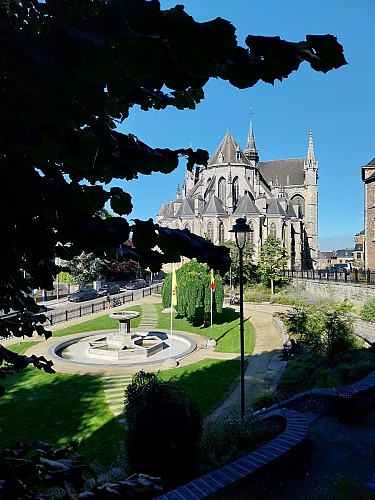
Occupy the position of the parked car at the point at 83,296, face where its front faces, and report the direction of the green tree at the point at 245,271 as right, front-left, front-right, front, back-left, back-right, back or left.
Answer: back-left

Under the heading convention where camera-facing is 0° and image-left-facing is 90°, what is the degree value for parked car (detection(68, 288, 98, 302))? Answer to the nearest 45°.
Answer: approximately 45°

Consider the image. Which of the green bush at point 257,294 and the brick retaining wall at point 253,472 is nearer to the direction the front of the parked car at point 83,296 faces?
the brick retaining wall

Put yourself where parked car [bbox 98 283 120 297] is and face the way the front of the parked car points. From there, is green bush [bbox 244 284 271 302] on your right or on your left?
on your left

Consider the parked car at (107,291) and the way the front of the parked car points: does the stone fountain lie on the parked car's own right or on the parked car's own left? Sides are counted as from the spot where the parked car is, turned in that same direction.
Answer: on the parked car's own left

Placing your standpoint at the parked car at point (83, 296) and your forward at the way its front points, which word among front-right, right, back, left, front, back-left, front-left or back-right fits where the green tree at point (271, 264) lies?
back-left

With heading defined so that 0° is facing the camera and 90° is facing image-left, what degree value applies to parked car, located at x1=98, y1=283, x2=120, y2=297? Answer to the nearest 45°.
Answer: approximately 45°

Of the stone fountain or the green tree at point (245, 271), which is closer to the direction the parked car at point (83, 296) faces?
the stone fountain
